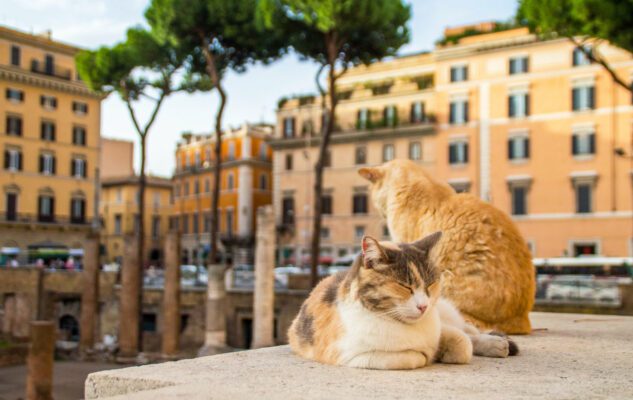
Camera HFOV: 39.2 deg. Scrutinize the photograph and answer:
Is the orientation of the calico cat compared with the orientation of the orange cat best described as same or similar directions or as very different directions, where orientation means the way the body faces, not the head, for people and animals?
very different directions

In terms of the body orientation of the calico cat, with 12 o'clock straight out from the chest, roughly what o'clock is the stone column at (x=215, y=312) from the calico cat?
The stone column is roughly at 7 o'clock from the calico cat.

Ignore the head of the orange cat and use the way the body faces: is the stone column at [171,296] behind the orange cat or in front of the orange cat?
in front

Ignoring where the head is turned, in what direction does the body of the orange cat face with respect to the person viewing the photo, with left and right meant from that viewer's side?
facing away from the viewer and to the left of the viewer

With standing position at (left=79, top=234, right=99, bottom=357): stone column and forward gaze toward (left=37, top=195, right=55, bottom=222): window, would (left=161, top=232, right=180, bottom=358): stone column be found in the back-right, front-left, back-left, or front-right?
back-right

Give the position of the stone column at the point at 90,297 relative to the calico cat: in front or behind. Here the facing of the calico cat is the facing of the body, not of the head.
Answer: behind
